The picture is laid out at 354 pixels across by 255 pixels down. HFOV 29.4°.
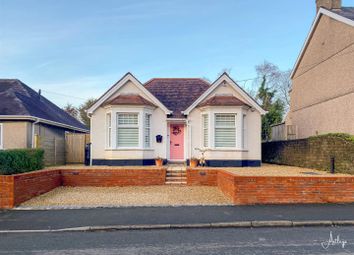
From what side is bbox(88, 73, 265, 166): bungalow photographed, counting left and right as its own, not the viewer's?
front

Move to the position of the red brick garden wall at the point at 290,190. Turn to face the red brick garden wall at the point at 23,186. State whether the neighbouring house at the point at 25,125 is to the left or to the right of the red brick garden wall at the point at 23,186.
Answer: right

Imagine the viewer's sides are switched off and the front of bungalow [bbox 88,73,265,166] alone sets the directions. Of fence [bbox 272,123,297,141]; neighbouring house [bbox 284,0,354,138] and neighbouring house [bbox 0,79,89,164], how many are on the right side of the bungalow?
1

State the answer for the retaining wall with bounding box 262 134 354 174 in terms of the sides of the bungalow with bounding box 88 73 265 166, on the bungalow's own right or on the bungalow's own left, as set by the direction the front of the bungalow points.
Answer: on the bungalow's own left

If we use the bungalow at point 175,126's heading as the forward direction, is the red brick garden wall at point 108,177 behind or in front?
in front

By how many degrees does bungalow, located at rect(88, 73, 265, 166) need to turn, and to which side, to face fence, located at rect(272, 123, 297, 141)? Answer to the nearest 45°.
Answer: approximately 135° to its left

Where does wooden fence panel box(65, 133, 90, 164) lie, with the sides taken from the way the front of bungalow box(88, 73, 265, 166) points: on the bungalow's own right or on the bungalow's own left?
on the bungalow's own right

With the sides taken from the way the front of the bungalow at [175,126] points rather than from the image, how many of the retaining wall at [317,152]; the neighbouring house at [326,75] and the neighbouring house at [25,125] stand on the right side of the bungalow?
1

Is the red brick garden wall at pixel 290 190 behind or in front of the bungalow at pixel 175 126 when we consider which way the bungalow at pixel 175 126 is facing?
in front

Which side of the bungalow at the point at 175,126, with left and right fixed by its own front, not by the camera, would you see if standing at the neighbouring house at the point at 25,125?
right

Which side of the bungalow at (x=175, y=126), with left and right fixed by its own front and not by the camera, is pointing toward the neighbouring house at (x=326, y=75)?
left
